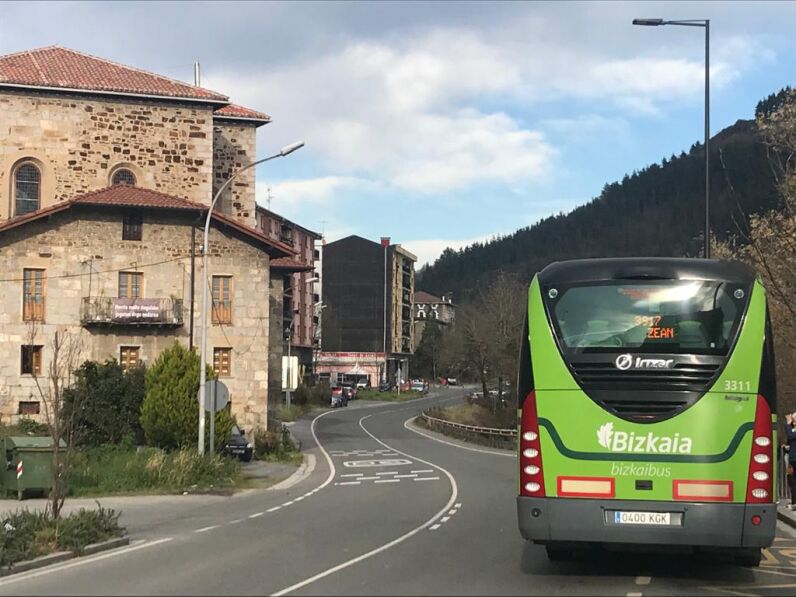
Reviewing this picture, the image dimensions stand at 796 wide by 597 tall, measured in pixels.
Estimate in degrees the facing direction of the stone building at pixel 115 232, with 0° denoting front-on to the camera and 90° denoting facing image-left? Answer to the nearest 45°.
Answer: approximately 0°

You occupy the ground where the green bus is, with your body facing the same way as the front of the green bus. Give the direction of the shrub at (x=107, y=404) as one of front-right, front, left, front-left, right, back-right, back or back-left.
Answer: front-left

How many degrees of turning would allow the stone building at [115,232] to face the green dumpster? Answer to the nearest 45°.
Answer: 0° — it already faces it

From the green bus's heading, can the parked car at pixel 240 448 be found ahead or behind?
ahead

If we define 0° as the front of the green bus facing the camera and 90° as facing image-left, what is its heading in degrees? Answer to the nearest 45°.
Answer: approximately 180°

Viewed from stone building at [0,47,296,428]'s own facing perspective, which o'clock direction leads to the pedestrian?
The pedestrian is roughly at 11 o'clock from the stone building.

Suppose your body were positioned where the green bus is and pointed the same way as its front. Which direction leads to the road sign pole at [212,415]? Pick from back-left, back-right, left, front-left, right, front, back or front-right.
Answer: front-left

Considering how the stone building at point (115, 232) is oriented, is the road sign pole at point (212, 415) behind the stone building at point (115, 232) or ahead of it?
ahead

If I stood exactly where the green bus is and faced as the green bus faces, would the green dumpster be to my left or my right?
on my left

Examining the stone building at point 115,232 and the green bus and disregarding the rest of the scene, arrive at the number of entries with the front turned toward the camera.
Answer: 1

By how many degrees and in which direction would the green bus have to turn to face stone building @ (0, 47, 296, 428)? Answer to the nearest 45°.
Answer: approximately 45° to its left
